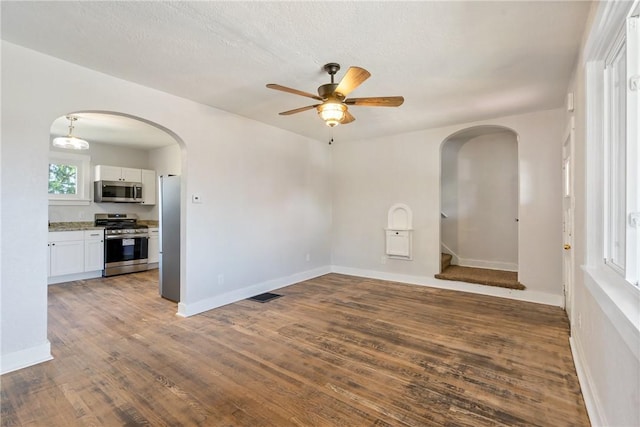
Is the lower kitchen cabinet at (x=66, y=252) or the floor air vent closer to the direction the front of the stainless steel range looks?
the floor air vent

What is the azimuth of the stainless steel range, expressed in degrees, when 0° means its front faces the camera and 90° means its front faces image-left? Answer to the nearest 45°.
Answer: approximately 315°

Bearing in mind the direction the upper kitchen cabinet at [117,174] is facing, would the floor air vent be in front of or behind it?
in front

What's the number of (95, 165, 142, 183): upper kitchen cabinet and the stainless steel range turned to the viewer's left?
0

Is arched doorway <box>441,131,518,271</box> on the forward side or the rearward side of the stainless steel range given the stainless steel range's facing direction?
on the forward side

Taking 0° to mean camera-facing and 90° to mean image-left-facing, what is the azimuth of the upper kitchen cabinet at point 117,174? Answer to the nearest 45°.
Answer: approximately 315°
